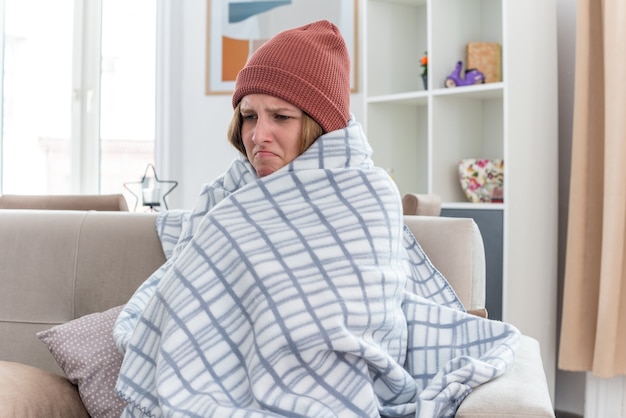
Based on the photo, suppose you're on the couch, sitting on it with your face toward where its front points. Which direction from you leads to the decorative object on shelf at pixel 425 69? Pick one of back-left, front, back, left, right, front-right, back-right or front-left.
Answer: back-left

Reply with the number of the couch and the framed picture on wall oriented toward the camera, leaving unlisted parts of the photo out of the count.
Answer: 2

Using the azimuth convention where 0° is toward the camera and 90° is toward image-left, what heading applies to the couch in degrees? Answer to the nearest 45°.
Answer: approximately 0°

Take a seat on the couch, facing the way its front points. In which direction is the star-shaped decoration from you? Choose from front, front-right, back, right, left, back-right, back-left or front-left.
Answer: back

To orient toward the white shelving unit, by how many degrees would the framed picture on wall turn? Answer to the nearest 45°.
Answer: approximately 45° to its left

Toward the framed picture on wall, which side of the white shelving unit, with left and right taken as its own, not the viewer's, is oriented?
right

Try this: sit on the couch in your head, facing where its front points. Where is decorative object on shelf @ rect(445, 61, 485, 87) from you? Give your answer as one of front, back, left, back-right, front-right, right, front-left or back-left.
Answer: back-left

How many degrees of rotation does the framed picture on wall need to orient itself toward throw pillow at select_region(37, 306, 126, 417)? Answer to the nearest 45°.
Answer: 0° — it already faces it

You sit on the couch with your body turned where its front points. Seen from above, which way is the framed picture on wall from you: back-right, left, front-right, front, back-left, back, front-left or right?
back

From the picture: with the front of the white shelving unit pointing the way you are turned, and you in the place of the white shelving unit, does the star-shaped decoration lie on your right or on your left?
on your right

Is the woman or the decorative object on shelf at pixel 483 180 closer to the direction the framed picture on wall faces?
the woman
